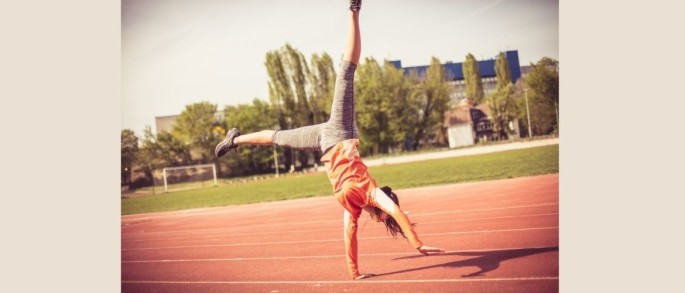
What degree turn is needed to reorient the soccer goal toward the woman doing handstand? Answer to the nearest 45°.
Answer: approximately 45° to its right

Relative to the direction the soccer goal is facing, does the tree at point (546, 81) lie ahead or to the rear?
ahead

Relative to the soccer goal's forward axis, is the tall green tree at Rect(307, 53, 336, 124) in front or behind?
behind

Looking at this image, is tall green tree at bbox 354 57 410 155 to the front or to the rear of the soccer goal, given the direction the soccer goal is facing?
to the rear

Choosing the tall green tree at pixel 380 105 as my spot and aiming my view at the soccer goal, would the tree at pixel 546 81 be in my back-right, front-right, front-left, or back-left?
back-left

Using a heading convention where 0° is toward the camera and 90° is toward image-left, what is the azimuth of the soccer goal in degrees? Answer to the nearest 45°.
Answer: approximately 315°
